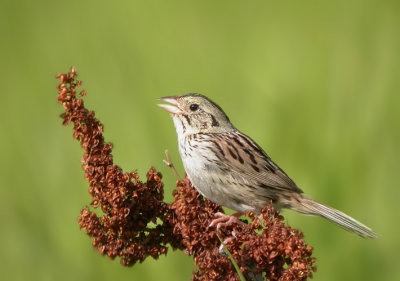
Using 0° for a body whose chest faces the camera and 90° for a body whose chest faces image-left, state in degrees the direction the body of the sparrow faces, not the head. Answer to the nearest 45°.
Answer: approximately 90°
